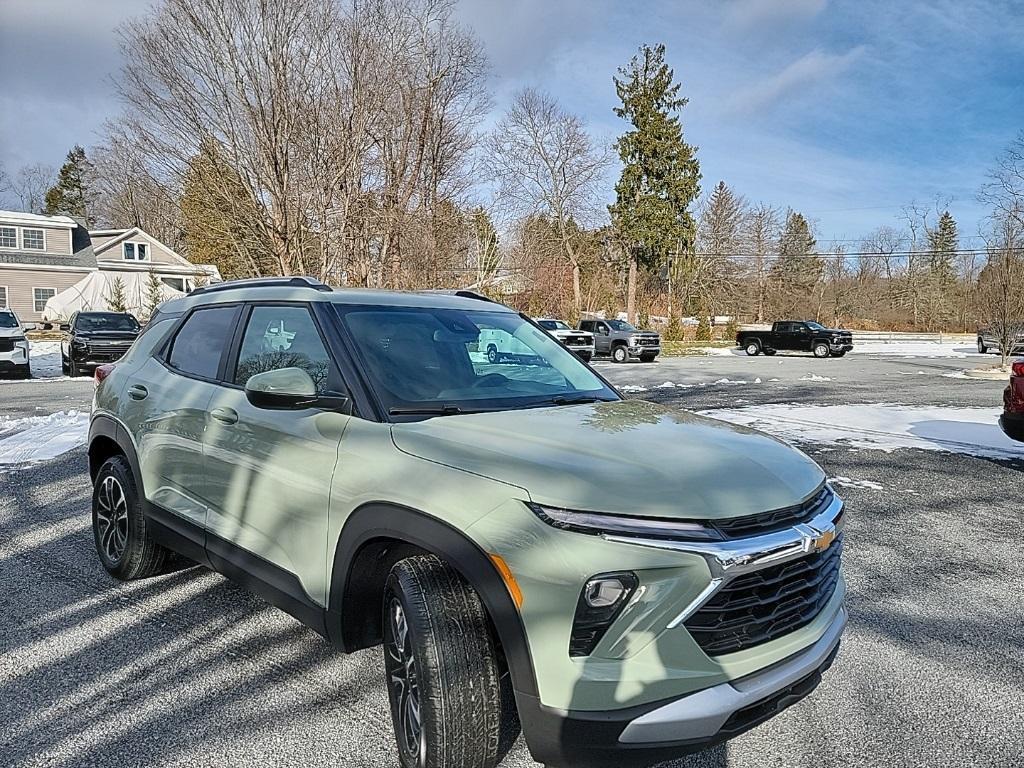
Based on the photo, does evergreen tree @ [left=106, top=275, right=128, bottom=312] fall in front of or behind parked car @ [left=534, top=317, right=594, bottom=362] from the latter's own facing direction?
behind

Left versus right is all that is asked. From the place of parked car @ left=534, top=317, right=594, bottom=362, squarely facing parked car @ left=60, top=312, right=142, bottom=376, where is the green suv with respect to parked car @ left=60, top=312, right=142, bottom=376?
left

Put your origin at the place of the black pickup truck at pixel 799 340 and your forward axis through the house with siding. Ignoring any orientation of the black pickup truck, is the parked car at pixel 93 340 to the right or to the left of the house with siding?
left

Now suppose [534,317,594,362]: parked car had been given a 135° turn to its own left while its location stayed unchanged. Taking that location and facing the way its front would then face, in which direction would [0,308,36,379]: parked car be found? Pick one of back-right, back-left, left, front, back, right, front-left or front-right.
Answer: back-left

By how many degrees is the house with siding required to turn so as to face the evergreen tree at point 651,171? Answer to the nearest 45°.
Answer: approximately 90° to its left

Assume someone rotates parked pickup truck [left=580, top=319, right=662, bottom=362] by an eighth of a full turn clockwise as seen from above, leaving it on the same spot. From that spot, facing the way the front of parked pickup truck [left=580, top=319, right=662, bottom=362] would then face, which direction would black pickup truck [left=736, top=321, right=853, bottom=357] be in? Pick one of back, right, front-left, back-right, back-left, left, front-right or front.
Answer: back-left

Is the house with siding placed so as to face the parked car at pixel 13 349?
yes

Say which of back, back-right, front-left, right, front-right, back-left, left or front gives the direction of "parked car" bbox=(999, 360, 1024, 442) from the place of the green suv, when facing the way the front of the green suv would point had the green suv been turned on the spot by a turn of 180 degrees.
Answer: right

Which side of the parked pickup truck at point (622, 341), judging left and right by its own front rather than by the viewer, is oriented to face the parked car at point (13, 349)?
right

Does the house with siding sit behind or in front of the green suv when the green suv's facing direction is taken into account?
behind

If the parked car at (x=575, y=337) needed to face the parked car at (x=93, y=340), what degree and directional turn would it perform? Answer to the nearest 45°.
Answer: approximately 90° to its right

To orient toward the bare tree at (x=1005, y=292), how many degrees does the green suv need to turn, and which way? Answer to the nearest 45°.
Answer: approximately 90° to its left

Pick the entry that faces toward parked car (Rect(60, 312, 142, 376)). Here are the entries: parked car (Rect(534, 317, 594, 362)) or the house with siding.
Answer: the house with siding
